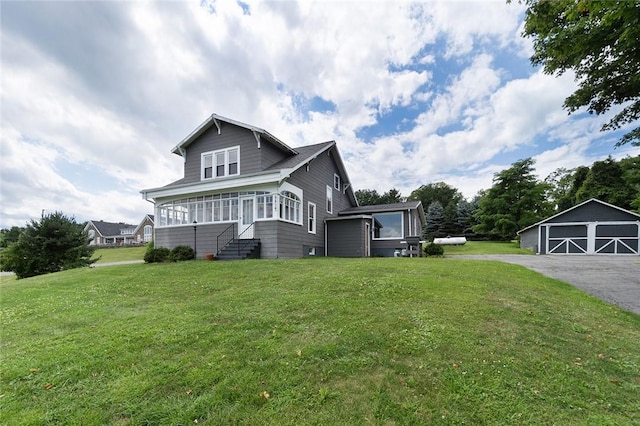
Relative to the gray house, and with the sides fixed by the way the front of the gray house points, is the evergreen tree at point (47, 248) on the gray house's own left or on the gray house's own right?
on the gray house's own right

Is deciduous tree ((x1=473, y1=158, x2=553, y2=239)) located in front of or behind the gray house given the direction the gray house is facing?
behind

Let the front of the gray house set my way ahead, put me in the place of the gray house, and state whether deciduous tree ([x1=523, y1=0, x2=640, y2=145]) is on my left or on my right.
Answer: on my left

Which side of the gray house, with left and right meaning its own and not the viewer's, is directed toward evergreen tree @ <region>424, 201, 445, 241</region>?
back

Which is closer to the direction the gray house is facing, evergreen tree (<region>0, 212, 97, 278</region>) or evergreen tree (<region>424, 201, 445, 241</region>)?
the evergreen tree (<region>0, 212, 97, 278</region>)

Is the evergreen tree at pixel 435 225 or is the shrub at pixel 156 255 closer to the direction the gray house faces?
the shrub

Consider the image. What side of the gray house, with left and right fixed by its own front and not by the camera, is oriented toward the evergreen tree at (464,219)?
back

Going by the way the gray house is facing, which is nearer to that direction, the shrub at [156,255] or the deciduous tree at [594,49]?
the shrub
